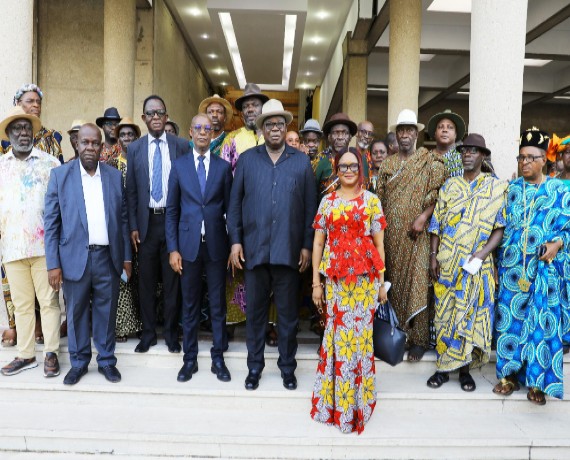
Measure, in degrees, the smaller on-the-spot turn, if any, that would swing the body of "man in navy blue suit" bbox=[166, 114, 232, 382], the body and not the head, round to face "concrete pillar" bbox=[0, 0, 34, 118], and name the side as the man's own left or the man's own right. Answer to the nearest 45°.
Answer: approximately 135° to the man's own right

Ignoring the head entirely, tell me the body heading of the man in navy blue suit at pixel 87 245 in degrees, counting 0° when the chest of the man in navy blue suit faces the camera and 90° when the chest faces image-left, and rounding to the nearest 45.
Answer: approximately 0°

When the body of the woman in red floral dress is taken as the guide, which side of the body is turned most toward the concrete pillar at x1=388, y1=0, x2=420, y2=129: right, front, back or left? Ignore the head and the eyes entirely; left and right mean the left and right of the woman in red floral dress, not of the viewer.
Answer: back

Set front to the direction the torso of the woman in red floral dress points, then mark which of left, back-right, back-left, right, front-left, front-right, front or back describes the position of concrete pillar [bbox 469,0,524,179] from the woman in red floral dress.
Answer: back-left

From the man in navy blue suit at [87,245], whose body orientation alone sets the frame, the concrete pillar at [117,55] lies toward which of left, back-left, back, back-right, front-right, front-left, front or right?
back

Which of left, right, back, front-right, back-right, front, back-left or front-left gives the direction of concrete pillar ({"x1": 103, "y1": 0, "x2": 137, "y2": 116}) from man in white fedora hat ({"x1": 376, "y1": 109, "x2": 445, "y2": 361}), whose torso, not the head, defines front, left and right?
back-right

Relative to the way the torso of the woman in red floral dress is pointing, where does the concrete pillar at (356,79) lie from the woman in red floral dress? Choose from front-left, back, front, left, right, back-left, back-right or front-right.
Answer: back
